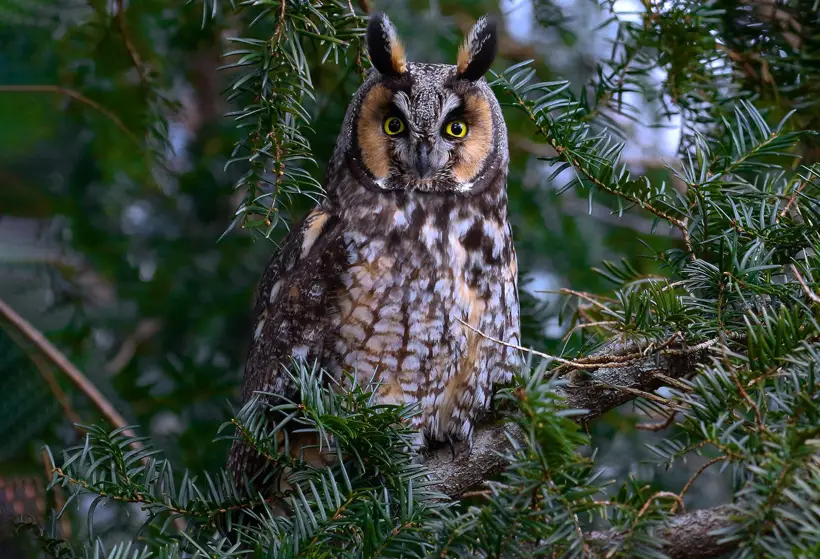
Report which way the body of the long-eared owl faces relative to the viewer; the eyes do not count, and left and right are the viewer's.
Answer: facing the viewer and to the right of the viewer

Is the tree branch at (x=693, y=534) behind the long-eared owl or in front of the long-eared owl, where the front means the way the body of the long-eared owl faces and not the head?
in front

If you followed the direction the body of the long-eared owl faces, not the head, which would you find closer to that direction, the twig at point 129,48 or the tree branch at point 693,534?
the tree branch

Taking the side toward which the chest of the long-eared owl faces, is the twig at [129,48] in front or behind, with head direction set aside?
behind

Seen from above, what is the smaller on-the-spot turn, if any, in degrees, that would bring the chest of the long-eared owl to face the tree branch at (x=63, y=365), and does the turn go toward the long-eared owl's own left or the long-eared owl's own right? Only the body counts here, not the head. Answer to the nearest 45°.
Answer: approximately 135° to the long-eared owl's own right
